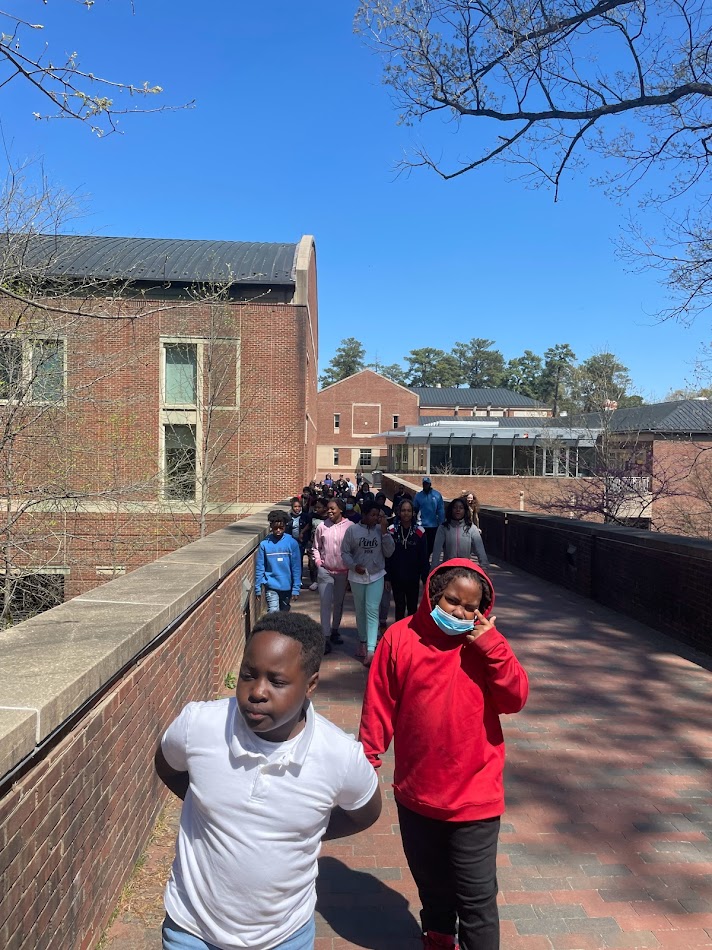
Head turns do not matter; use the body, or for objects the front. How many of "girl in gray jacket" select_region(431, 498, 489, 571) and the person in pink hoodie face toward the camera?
2

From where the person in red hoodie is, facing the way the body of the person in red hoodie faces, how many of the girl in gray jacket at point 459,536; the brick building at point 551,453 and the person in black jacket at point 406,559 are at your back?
3

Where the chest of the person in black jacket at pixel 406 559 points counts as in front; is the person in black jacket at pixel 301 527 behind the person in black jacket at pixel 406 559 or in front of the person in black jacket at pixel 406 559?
behind

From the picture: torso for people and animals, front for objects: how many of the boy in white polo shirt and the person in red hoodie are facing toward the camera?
2

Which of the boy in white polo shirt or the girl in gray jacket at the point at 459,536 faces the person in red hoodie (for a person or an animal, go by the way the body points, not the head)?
the girl in gray jacket

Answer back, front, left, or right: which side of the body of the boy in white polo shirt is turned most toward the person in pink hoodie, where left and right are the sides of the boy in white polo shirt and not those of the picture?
back

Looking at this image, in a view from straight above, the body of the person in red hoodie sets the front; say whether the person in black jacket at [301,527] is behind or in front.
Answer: behind

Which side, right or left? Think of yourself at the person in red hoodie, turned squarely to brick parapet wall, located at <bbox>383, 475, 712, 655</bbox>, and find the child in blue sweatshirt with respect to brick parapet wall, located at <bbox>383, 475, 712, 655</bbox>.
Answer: left

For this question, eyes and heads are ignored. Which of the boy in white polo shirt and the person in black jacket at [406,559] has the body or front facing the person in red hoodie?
the person in black jacket

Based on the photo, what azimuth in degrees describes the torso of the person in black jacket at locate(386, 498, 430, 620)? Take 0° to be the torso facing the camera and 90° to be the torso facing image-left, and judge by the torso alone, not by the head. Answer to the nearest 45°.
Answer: approximately 0°

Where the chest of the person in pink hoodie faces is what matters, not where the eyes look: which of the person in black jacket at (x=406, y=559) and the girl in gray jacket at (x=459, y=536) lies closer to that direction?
the person in black jacket

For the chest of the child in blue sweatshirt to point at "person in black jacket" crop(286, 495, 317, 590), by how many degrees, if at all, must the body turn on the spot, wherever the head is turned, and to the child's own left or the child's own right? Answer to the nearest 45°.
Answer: approximately 180°

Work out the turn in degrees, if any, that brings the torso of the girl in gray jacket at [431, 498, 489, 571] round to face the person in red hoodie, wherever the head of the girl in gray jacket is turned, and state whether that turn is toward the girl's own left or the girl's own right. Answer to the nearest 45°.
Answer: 0° — they already face them

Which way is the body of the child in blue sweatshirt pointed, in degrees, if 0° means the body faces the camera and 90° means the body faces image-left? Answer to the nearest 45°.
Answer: approximately 0°

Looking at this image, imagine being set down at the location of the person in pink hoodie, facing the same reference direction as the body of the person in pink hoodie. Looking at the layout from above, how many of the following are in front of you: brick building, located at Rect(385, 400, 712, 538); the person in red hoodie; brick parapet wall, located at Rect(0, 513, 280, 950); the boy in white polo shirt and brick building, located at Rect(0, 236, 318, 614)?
3

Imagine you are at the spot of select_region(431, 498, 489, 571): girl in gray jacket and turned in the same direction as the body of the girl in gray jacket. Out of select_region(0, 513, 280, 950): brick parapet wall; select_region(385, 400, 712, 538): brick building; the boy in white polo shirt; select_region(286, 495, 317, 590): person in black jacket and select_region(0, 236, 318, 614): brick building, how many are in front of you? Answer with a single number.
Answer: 2
